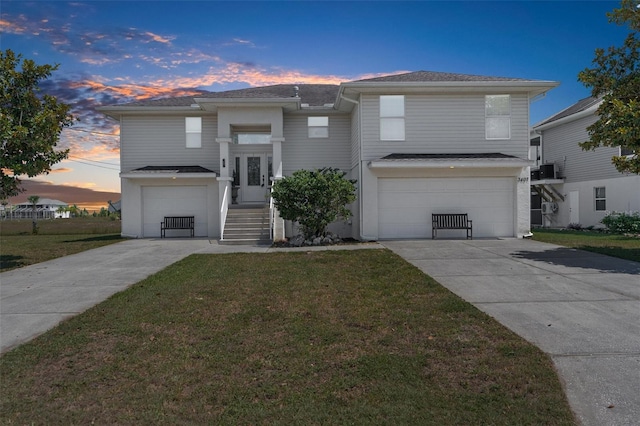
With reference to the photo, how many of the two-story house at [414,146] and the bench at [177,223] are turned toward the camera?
2

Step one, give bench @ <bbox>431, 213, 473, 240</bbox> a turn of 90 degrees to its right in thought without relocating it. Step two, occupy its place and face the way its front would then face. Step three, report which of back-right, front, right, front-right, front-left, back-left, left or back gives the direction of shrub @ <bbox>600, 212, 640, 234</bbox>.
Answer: back-right

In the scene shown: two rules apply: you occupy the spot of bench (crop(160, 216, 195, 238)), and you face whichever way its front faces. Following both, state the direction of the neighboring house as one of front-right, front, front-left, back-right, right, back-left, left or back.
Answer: left

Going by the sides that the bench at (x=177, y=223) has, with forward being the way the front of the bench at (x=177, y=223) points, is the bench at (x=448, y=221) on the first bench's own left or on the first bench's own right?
on the first bench's own left

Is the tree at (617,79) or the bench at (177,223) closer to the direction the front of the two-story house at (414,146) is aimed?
the tree

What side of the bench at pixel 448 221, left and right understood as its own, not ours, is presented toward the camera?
front

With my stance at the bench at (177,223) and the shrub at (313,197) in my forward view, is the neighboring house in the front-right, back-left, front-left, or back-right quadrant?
front-left

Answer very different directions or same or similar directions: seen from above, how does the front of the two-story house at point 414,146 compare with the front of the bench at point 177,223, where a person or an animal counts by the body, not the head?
same or similar directions

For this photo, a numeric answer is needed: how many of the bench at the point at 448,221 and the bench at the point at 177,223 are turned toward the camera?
2

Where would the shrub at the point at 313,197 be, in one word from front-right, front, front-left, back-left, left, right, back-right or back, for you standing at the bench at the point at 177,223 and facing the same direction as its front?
front-left

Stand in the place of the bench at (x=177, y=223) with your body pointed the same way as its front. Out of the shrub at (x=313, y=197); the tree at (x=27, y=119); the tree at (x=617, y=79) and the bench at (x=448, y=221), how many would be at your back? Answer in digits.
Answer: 0

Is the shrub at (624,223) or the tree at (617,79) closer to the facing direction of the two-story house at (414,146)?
the tree

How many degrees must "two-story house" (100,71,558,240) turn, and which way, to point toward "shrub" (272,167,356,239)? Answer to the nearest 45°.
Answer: approximately 45° to its right

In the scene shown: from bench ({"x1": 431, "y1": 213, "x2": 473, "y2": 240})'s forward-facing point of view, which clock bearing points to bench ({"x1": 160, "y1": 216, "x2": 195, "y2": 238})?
bench ({"x1": 160, "y1": 216, "x2": 195, "y2": 238}) is roughly at 3 o'clock from bench ({"x1": 431, "y1": 213, "x2": 473, "y2": 240}).

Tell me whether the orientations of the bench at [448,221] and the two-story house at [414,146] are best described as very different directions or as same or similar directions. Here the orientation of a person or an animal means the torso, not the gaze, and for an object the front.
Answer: same or similar directions

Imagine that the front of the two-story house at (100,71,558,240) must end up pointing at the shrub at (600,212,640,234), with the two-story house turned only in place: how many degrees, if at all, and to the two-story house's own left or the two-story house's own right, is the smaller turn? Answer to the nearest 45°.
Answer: approximately 90° to the two-story house's own left

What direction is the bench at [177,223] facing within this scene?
toward the camera

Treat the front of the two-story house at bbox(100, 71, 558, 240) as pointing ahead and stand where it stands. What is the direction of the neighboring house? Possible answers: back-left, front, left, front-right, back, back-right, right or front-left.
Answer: back-left

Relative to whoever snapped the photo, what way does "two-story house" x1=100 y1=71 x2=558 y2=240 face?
facing the viewer

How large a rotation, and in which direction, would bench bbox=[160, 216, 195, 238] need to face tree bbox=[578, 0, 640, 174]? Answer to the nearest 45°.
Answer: approximately 45° to its left
